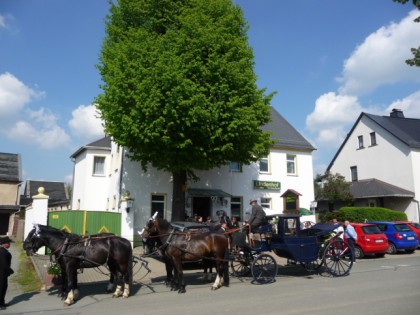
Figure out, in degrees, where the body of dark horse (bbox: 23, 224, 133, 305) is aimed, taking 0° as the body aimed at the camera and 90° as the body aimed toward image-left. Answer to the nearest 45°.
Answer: approximately 90°

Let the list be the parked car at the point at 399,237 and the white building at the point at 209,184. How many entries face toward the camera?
1

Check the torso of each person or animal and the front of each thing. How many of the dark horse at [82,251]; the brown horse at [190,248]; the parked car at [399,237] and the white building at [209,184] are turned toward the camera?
1

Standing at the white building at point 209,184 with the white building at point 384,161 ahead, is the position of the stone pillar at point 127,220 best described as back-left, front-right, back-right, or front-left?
back-right

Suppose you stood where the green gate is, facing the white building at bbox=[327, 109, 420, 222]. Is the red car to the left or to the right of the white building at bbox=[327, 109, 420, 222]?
right

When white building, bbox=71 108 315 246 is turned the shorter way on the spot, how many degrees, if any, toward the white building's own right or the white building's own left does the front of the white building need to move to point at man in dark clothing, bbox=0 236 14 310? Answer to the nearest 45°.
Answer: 0° — it already faces them

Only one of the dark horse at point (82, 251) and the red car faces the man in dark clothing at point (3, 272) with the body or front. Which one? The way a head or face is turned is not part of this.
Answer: the dark horse

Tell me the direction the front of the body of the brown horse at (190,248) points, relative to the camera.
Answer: to the viewer's left

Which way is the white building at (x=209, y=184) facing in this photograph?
toward the camera

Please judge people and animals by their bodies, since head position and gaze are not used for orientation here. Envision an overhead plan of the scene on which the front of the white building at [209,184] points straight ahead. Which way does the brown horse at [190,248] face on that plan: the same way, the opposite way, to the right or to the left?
to the right

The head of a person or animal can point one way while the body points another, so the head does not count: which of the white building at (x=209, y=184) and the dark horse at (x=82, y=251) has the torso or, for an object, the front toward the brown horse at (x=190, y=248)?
the white building

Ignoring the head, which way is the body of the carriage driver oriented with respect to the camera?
to the viewer's left

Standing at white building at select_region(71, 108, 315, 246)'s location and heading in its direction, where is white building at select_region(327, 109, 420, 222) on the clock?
white building at select_region(327, 109, 420, 222) is roughly at 8 o'clock from white building at select_region(71, 108, 315, 246).

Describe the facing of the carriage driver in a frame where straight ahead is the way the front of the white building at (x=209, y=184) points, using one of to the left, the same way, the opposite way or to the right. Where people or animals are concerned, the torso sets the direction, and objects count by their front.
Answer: to the right

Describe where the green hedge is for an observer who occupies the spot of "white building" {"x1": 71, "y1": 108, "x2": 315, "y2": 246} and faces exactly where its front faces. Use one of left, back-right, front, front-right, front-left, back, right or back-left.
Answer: left

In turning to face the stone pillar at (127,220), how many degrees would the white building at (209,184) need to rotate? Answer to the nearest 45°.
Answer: approximately 45° to its right
